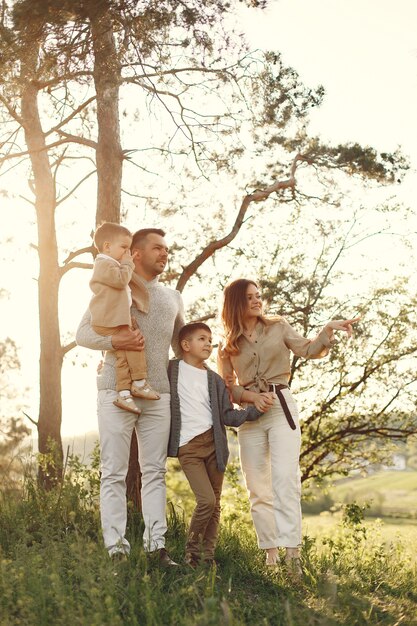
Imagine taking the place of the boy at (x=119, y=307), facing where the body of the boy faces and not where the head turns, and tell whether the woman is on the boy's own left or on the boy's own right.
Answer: on the boy's own left

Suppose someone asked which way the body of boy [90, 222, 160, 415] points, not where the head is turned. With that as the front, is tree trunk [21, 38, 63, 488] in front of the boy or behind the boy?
behind

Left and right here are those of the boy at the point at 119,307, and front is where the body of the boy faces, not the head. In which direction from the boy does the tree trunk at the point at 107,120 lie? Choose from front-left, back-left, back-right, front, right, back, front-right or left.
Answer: back-left

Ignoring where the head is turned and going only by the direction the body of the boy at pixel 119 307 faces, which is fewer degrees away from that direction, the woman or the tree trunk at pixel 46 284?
the woman

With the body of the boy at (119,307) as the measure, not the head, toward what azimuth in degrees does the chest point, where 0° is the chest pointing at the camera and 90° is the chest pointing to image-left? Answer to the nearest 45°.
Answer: approximately 315°
